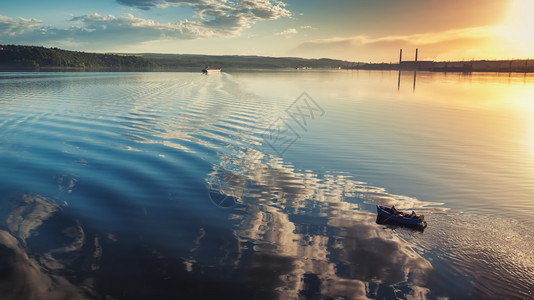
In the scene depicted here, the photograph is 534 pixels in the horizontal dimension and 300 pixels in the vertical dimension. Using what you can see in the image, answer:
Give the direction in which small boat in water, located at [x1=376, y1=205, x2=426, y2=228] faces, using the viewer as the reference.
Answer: facing to the left of the viewer
